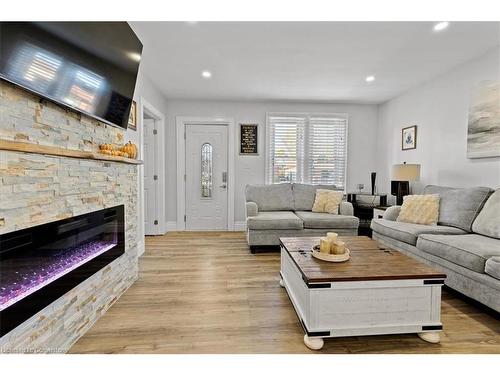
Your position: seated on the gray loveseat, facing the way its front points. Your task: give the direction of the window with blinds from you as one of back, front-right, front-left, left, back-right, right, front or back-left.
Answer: back

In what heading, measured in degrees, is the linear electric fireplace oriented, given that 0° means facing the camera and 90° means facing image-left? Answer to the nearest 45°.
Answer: approximately 315°

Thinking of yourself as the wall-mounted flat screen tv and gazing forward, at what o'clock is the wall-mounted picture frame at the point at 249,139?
The wall-mounted picture frame is roughly at 9 o'clock from the wall-mounted flat screen tv.

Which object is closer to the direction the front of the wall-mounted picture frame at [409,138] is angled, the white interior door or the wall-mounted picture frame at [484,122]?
the white interior door

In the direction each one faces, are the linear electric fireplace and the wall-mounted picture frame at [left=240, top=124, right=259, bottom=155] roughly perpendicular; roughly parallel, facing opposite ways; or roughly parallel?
roughly perpendicular

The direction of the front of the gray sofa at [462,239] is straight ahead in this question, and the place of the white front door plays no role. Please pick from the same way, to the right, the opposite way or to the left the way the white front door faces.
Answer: to the left

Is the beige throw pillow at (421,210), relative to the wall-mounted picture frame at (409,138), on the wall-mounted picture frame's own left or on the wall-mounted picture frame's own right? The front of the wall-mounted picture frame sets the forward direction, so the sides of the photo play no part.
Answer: on the wall-mounted picture frame's own left

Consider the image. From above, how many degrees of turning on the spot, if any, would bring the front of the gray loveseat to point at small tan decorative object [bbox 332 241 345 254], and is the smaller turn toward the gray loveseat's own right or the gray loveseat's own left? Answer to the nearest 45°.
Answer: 0° — it already faces it

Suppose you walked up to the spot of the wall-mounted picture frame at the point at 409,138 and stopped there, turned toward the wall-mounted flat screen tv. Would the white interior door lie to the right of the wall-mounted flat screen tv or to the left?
right

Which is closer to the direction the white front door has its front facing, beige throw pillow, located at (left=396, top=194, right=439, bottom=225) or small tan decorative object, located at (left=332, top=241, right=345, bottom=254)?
the small tan decorative object
